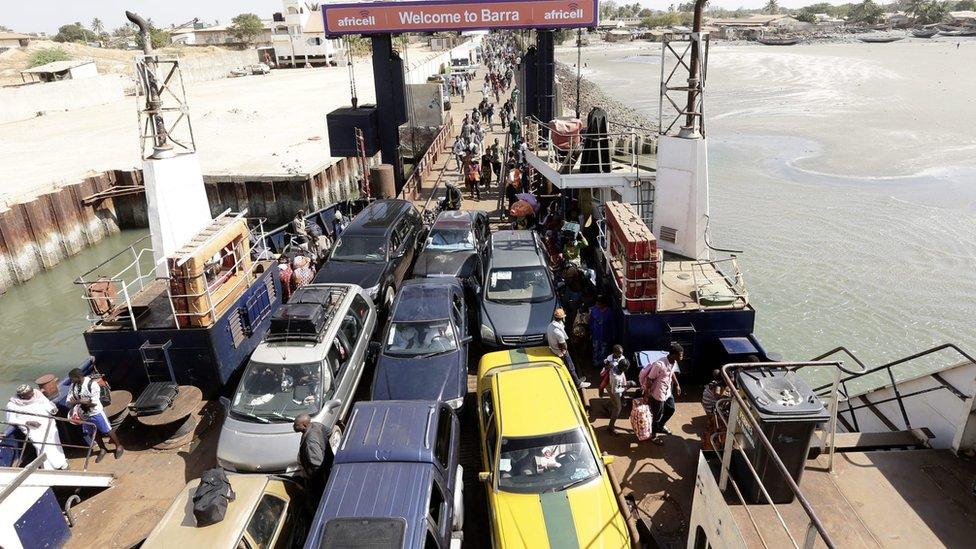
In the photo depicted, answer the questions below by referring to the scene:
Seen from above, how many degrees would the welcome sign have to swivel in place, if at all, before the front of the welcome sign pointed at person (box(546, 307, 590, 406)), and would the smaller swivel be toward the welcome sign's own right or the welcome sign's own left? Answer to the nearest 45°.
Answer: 0° — it already faces them

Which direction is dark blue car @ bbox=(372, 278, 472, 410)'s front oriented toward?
toward the camera

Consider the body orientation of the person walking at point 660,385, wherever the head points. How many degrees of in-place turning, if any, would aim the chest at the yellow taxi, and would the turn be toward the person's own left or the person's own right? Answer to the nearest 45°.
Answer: approximately 90° to the person's own right

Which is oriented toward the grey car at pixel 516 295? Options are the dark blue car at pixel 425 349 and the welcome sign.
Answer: the welcome sign

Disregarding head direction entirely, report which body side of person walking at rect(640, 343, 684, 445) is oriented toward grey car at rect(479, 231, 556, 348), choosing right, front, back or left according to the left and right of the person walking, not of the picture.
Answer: back

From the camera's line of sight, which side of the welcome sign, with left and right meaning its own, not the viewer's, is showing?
front

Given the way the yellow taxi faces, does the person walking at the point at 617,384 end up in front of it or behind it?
behind

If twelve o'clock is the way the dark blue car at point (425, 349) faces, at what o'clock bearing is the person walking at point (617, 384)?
The person walking is roughly at 10 o'clock from the dark blue car.

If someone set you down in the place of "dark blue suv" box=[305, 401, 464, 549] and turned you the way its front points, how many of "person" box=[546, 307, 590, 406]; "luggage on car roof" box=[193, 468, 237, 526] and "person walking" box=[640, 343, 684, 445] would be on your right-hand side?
1

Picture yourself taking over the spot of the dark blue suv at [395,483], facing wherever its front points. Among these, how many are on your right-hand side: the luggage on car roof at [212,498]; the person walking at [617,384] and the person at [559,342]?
1

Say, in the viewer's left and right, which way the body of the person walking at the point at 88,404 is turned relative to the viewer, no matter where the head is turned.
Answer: facing the viewer and to the left of the viewer

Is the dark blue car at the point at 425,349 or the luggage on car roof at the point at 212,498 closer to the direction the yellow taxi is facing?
the luggage on car roof

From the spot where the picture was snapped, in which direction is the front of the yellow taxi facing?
facing the viewer

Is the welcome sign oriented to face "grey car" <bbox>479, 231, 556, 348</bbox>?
yes
